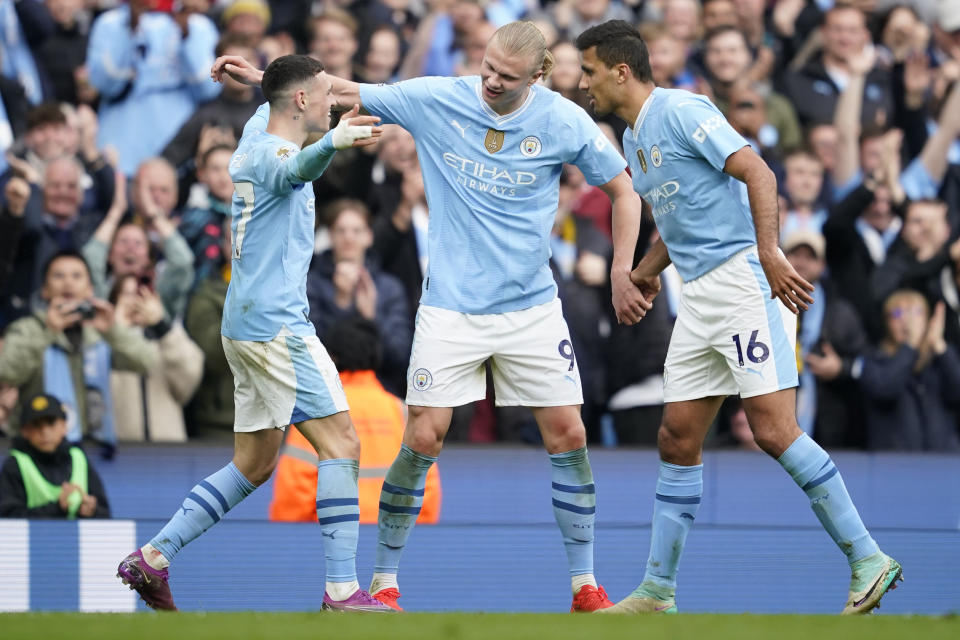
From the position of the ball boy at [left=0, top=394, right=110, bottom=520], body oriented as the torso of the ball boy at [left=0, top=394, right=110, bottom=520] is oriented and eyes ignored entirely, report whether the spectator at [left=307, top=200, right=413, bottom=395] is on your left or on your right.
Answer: on your left

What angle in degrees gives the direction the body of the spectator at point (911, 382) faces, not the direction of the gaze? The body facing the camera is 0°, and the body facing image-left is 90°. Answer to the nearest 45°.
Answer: approximately 0°

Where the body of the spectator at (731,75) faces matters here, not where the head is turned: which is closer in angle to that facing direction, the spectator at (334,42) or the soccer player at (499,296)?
the soccer player

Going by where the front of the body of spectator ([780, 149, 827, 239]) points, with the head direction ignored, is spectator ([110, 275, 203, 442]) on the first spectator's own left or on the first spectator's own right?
on the first spectator's own right

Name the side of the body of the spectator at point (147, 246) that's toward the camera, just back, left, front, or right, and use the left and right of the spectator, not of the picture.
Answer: front

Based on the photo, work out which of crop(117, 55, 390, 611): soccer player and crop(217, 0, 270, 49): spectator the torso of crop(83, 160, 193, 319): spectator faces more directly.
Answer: the soccer player

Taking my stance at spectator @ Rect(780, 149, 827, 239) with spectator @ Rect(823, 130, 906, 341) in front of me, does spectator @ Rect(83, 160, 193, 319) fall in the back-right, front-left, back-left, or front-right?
back-right

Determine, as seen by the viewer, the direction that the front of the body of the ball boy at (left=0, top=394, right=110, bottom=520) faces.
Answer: toward the camera

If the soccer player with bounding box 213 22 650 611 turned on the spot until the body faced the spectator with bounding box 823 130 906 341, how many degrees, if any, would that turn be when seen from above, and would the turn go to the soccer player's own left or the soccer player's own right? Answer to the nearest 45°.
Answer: approximately 135° to the soccer player's own left

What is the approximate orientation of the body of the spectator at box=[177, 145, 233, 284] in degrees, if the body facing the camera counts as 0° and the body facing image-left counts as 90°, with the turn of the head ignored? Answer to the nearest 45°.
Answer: approximately 315°

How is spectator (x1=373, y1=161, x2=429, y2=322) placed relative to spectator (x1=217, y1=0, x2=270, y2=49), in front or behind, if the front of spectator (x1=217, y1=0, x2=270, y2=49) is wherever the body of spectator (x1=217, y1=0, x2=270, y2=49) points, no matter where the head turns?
in front

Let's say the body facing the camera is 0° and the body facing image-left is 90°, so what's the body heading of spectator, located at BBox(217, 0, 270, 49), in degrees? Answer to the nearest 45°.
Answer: approximately 0°

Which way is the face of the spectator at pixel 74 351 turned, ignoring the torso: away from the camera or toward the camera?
toward the camera

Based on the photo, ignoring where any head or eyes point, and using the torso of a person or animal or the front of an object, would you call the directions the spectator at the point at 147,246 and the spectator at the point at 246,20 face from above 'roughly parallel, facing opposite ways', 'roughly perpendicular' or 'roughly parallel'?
roughly parallel

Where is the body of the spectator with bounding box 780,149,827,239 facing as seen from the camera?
toward the camera

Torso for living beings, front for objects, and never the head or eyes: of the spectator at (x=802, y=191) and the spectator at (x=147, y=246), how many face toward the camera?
2

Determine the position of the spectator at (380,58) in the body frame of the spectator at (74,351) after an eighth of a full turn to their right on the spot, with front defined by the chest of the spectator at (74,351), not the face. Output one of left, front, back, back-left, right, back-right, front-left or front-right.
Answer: back

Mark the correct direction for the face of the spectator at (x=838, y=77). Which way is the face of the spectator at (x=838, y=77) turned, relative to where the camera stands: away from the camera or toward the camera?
toward the camera
